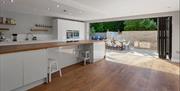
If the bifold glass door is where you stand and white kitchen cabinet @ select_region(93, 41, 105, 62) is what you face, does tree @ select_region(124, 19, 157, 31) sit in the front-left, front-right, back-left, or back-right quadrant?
back-right

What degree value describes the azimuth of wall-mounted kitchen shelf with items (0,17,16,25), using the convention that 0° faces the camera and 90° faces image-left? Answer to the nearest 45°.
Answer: approximately 315°

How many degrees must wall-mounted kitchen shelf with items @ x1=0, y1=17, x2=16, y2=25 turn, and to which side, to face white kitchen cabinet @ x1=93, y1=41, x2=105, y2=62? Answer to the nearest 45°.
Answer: approximately 45° to its left

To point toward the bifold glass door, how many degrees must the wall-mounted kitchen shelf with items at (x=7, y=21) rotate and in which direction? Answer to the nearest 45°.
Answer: approximately 45° to its left
